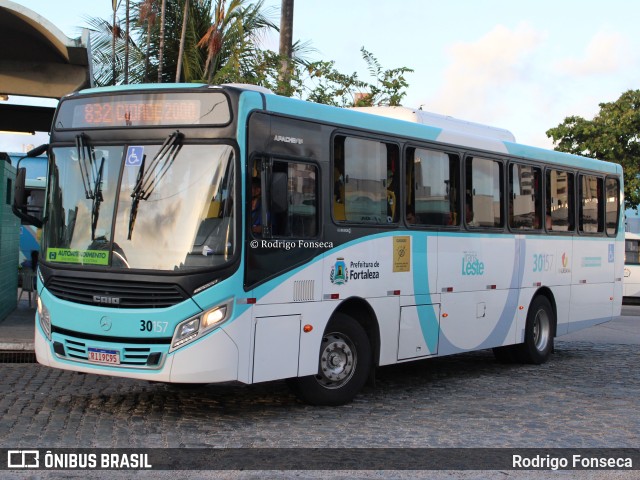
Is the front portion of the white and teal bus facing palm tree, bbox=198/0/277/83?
no

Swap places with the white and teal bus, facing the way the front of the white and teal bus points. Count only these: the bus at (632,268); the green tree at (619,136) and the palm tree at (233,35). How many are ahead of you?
0

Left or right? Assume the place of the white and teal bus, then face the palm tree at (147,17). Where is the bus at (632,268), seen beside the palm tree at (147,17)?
right

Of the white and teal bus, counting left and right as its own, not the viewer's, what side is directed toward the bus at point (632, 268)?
back

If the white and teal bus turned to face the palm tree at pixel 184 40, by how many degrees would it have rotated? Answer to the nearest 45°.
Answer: approximately 135° to its right

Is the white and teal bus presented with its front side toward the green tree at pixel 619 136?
no

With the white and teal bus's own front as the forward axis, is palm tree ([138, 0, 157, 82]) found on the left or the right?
on its right

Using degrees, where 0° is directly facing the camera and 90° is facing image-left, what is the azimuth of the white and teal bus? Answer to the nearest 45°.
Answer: approximately 45°
